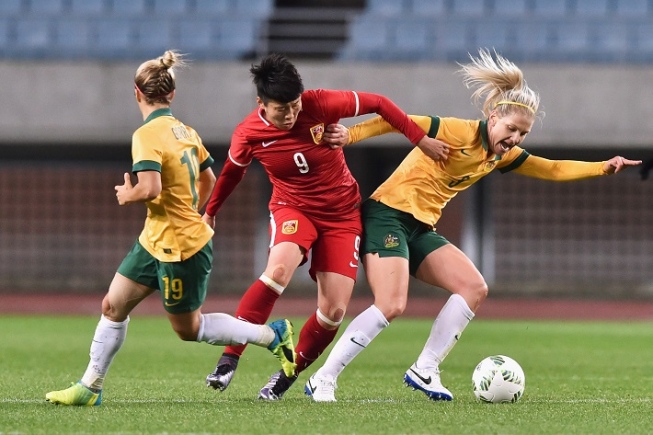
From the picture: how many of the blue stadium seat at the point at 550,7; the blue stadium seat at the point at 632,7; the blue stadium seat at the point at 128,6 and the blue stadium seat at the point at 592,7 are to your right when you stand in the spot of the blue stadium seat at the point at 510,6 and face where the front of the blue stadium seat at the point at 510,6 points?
1

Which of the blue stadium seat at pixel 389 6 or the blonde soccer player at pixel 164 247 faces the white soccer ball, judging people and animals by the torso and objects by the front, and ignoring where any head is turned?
the blue stadium seat

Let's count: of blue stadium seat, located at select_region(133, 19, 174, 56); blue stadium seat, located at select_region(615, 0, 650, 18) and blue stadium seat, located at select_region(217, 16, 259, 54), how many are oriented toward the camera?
3

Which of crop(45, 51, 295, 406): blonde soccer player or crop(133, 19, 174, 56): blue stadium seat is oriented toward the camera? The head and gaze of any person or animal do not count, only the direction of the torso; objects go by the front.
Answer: the blue stadium seat

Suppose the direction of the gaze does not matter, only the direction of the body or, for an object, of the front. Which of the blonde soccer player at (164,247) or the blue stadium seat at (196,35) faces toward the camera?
the blue stadium seat

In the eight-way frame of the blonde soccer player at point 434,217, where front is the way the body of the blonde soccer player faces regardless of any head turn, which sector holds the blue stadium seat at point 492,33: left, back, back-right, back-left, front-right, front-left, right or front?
back-left

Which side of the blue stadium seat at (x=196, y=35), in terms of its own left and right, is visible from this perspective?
front

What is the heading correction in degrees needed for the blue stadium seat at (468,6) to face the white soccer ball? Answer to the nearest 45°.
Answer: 0° — it already faces it

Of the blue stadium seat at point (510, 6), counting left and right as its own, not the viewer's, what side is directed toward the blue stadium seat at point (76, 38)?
right

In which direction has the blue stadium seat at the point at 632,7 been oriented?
toward the camera

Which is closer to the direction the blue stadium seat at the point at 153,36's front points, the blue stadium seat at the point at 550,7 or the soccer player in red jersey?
the soccer player in red jersey

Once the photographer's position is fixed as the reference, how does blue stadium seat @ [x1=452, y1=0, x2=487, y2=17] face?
facing the viewer

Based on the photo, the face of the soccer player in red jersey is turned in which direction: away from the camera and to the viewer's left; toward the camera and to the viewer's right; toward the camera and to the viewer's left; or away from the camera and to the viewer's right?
toward the camera and to the viewer's right

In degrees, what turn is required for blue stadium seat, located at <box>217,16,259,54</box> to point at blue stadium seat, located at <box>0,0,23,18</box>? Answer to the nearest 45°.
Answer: approximately 90° to its right

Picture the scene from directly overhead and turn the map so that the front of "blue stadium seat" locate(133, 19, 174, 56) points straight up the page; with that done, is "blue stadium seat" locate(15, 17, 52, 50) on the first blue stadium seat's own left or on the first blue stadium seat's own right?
on the first blue stadium seat's own right

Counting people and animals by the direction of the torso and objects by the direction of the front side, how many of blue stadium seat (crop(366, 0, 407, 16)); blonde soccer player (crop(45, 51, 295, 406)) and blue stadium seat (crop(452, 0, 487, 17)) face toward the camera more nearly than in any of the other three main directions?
2

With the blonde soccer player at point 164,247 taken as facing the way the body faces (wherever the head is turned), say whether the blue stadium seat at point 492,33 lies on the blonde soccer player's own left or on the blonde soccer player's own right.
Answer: on the blonde soccer player's own right

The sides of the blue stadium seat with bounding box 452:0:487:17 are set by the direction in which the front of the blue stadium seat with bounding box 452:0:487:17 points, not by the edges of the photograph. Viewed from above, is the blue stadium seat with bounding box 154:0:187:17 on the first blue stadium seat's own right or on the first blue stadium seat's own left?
on the first blue stadium seat's own right

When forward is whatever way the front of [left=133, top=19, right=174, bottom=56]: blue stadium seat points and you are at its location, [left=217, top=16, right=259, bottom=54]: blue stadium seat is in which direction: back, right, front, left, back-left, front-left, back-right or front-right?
left
